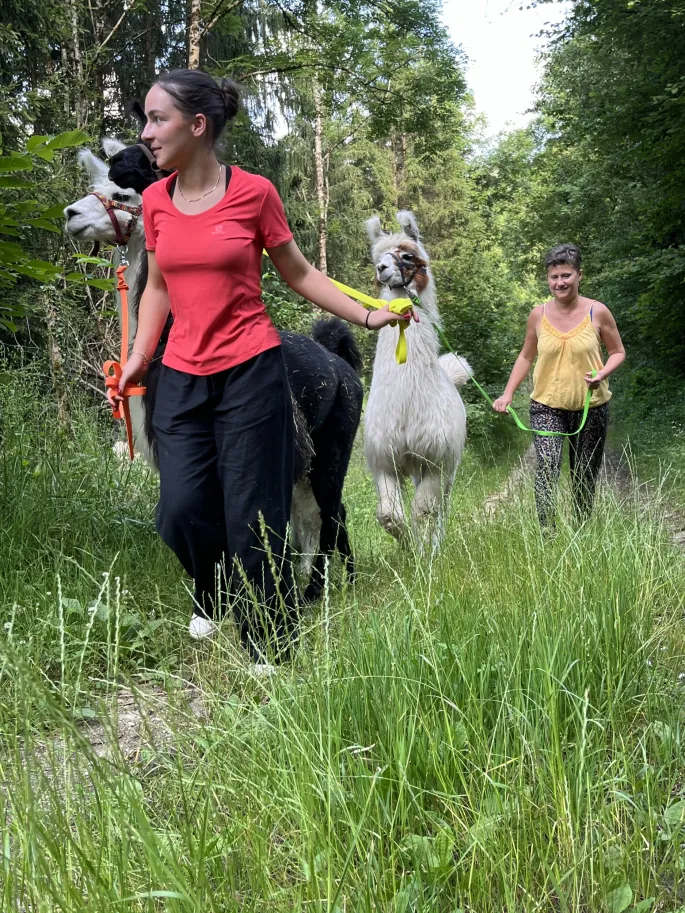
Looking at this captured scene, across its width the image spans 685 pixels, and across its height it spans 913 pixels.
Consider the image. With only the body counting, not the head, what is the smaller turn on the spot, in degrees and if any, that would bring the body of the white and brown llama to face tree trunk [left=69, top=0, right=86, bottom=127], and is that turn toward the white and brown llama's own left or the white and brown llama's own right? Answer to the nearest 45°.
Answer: approximately 135° to the white and brown llama's own right

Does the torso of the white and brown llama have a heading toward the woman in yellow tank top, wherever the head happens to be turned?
no

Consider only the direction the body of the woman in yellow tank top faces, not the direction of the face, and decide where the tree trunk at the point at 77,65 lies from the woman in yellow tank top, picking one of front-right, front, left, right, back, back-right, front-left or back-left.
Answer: back-right

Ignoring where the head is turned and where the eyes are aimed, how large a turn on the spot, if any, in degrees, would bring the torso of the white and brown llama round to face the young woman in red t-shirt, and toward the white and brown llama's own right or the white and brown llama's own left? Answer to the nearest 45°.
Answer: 0° — it already faces them

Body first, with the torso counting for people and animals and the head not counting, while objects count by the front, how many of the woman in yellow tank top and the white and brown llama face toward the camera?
2

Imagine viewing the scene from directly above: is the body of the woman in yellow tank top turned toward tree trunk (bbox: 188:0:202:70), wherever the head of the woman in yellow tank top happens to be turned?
no

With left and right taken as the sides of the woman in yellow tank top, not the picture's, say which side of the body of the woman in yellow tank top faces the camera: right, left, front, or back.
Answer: front

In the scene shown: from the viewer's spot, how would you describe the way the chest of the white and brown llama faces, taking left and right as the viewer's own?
facing the viewer

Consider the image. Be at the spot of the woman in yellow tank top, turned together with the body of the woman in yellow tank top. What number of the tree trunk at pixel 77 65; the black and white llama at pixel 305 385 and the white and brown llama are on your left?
0

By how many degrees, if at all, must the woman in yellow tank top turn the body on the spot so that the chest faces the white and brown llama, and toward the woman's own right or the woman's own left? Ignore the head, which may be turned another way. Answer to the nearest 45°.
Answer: approximately 90° to the woman's own right

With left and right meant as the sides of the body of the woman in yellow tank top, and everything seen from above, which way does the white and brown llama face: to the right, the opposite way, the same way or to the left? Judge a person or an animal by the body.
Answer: the same way
